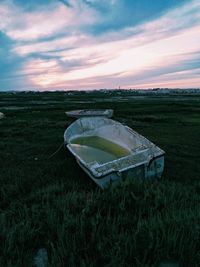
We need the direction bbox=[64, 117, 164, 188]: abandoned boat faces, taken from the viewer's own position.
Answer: facing away from the viewer and to the left of the viewer
